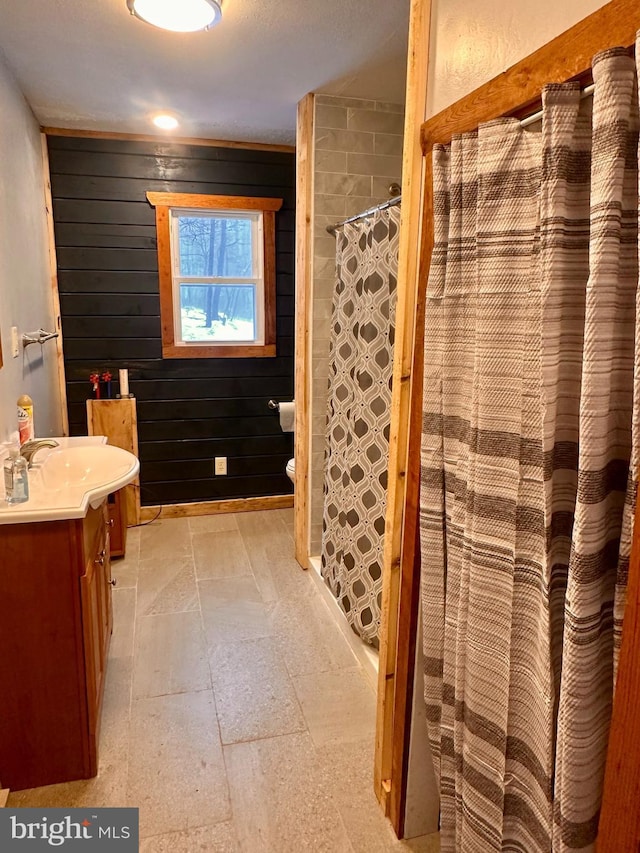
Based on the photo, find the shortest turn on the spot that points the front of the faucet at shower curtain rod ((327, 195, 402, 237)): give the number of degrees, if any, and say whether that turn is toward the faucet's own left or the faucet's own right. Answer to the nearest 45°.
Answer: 0° — it already faces it

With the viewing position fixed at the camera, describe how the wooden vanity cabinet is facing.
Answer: facing to the right of the viewer

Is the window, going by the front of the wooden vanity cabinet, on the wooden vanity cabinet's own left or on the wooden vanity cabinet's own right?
on the wooden vanity cabinet's own left

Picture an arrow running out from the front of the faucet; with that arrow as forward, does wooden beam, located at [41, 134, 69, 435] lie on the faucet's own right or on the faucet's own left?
on the faucet's own left

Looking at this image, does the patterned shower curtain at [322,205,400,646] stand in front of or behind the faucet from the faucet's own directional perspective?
in front

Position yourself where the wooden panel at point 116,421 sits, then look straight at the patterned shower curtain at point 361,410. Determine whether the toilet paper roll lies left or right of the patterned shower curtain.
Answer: left

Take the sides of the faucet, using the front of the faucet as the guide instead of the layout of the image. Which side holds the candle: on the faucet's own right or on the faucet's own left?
on the faucet's own left

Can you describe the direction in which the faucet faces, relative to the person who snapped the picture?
facing to the right of the viewer

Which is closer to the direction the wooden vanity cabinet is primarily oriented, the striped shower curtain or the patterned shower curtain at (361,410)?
the patterned shower curtain

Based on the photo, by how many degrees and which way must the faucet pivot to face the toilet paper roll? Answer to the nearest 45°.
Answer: approximately 45° to its left

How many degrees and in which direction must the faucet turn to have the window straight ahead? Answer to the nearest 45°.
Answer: approximately 45° to its left
